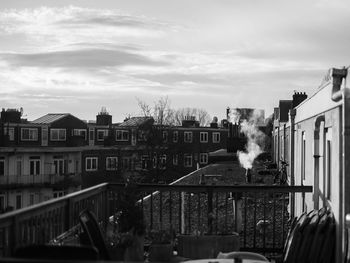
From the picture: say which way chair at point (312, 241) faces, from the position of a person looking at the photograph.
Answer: facing the viewer and to the left of the viewer

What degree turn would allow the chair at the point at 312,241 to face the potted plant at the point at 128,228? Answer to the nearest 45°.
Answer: approximately 45° to its right
